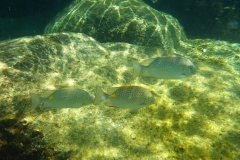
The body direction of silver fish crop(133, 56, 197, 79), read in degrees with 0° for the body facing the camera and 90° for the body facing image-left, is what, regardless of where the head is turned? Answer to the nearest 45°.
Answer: approximately 270°

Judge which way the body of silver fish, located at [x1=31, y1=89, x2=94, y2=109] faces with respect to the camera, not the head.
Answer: to the viewer's right

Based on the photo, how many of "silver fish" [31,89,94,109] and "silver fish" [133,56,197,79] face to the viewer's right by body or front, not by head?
2

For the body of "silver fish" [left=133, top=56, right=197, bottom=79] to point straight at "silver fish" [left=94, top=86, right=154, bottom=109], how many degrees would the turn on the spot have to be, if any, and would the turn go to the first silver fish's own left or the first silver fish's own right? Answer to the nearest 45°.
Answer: approximately 135° to the first silver fish's own right

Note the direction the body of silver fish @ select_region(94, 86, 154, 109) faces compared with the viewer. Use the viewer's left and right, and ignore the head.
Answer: facing to the right of the viewer

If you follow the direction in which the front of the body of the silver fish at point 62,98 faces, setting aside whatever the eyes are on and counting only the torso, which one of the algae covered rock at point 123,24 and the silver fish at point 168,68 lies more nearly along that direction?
the silver fish

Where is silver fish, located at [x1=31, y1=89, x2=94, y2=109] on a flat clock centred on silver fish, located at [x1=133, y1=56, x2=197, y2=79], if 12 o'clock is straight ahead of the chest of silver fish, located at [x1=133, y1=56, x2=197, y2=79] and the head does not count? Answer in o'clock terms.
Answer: silver fish, located at [x1=31, y1=89, x2=94, y2=109] is roughly at 5 o'clock from silver fish, located at [x1=133, y1=56, x2=197, y2=79].
